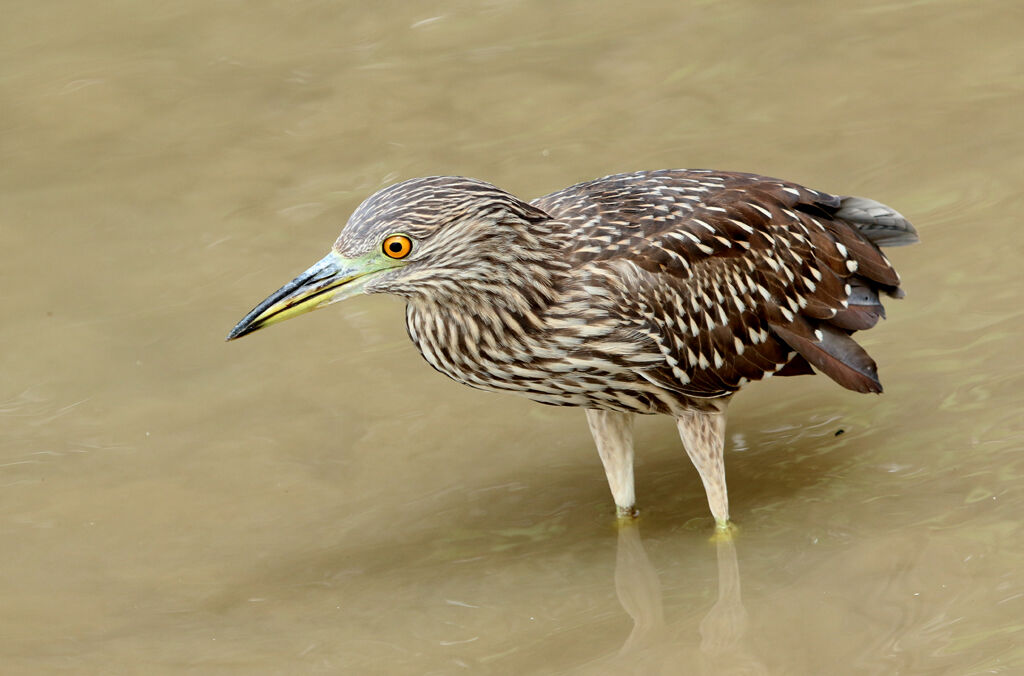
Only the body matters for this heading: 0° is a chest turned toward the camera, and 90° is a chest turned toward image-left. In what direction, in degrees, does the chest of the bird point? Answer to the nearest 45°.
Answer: approximately 90°
